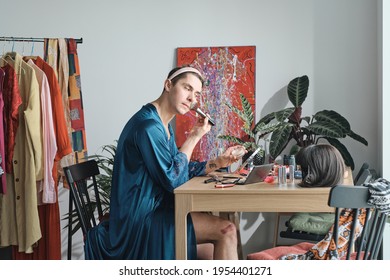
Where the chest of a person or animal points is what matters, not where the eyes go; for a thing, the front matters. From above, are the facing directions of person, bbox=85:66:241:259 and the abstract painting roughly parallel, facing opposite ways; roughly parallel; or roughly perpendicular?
roughly perpendicular

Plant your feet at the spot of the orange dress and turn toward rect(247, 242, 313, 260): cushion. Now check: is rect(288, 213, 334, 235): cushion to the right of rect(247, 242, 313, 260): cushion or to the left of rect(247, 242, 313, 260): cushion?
left

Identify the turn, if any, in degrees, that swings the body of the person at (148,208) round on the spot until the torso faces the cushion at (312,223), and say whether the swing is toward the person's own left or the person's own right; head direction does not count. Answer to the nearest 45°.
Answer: approximately 45° to the person's own left

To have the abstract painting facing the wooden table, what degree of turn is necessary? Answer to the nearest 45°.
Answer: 0° — it already faces it

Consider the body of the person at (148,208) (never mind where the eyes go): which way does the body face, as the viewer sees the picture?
to the viewer's right

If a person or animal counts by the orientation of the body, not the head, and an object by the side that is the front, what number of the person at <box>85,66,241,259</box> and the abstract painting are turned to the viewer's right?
1

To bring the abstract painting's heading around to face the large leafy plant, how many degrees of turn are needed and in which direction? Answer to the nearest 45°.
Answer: approximately 45° to its left

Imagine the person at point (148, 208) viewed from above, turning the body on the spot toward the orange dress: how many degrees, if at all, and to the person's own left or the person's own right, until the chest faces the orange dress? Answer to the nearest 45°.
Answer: approximately 135° to the person's own left

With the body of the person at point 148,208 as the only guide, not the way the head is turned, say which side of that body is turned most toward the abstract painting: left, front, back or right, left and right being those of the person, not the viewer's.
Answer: left

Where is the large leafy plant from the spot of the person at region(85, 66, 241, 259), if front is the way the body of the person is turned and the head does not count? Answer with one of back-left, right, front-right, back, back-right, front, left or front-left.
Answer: front-left

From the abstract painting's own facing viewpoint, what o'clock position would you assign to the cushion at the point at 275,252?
The cushion is roughly at 12 o'clock from the abstract painting.
